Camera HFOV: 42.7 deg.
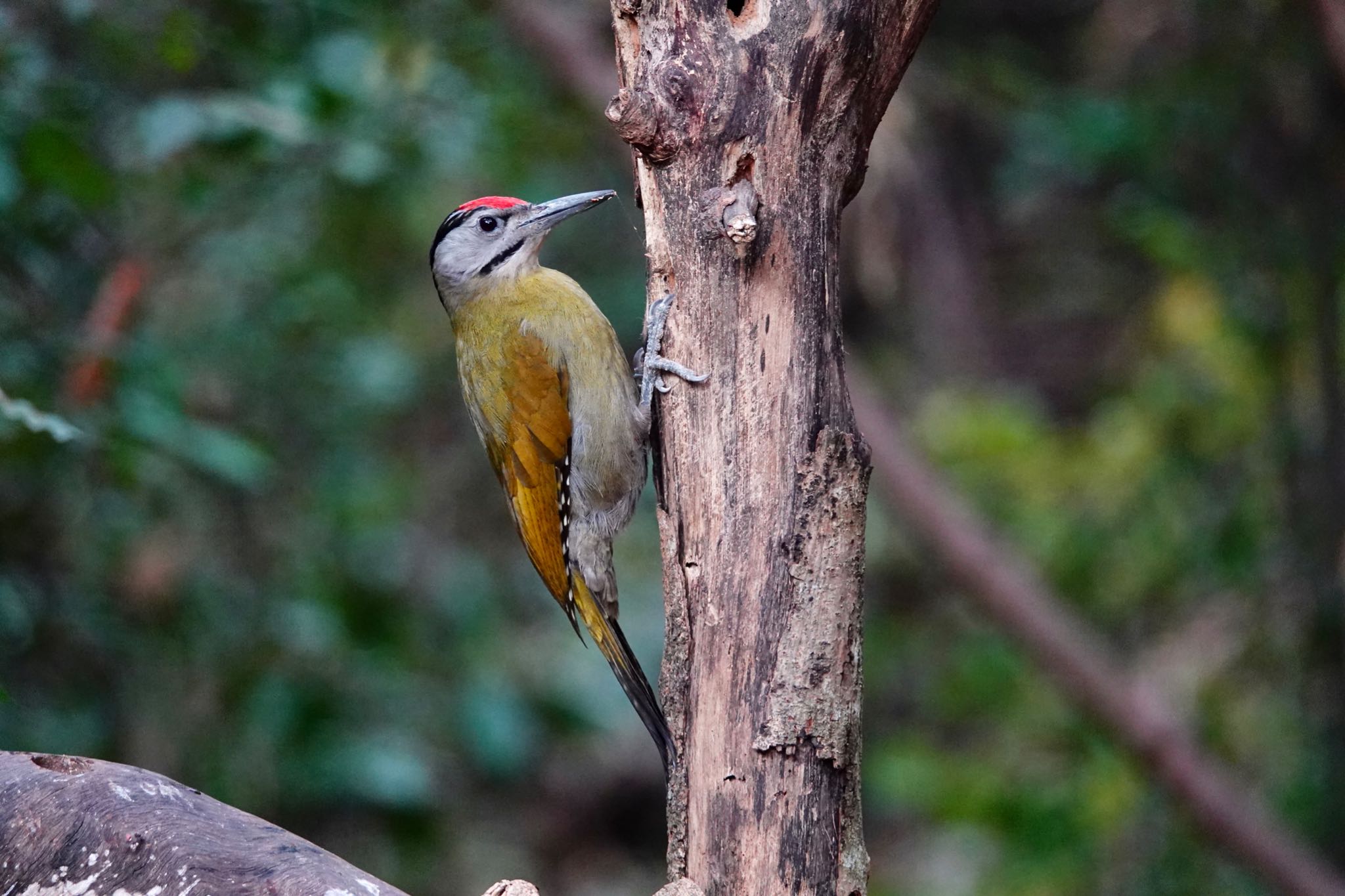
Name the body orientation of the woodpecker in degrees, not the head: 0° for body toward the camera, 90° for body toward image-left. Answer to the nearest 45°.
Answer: approximately 270°

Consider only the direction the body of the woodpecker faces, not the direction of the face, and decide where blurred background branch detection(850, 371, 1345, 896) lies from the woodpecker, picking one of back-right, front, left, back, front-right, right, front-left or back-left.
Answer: front-left
